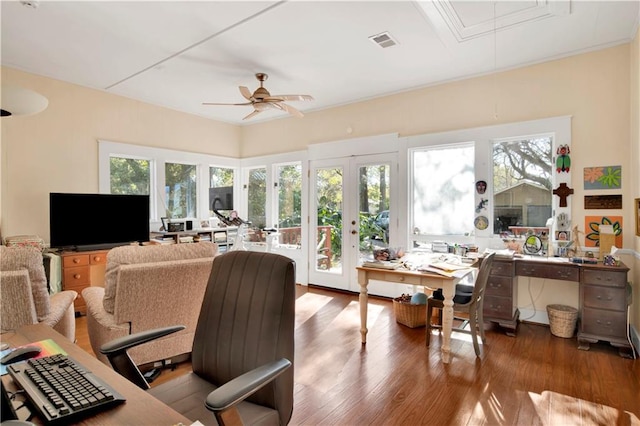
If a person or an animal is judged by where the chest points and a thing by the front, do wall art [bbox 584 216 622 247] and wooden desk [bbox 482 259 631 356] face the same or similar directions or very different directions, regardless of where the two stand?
same or similar directions

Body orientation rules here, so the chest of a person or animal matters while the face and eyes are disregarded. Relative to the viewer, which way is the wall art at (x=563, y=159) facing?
toward the camera

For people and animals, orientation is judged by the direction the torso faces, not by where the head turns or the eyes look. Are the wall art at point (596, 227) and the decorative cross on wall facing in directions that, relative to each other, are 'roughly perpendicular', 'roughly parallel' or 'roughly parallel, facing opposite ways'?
roughly parallel

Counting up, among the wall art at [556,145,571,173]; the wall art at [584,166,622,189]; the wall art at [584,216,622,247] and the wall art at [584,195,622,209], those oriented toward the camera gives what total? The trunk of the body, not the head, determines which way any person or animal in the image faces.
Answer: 4

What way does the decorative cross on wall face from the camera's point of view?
toward the camera

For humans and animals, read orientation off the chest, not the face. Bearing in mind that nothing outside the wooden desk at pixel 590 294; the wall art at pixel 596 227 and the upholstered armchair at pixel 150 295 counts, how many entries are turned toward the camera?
2

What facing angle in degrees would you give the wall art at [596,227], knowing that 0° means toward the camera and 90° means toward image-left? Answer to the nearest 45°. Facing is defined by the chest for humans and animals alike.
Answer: approximately 0°

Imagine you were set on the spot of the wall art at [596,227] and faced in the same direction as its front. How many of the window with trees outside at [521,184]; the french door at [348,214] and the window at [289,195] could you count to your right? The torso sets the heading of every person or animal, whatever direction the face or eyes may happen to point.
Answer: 3

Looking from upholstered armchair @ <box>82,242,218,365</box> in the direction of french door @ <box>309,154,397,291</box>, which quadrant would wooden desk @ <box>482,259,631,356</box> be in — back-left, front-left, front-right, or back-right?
front-right

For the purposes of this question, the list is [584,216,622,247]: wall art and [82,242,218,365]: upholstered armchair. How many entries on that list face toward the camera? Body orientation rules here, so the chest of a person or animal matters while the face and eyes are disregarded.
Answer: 1

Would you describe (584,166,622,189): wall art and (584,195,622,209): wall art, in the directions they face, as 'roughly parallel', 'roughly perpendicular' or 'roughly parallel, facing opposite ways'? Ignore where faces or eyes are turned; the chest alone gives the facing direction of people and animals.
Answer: roughly parallel

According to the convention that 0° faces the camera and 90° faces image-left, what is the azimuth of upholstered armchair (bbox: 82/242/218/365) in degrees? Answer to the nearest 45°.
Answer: approximately 135°

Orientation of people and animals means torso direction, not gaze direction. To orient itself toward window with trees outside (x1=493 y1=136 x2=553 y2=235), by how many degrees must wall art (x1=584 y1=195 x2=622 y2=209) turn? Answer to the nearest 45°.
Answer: approximately 90° to its right
